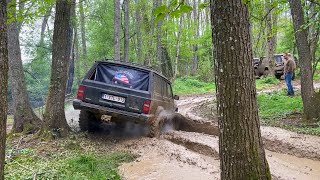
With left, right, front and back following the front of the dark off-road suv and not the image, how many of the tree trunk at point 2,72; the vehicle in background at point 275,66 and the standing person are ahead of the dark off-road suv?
2

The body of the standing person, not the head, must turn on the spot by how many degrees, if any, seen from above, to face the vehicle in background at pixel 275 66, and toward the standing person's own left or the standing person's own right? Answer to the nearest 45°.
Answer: approximately 90° to the standing person's own right

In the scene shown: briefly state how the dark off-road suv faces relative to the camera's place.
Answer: facing away from the viewer and to the right of the viewer

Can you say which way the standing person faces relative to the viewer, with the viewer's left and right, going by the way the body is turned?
facing to the left of the viewer

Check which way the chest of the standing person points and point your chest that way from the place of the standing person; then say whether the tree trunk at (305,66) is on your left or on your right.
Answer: on your left
